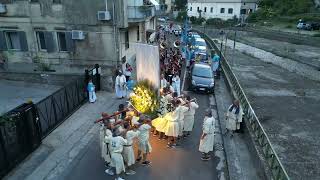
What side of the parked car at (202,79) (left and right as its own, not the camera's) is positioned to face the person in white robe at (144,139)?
front

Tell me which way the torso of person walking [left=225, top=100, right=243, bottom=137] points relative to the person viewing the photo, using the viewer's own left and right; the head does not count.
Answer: facing the viewer and to the left of the viewer

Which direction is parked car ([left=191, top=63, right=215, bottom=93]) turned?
toward the camera

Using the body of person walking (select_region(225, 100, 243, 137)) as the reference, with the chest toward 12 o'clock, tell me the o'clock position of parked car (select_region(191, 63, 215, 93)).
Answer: The parked car is roughly at 4 o'clock from the person walking.

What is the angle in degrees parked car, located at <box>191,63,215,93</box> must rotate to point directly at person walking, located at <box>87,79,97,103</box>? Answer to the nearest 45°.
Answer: approximately 45° to its right

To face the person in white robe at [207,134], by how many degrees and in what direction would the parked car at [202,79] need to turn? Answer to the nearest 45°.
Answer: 0° — it already faces them

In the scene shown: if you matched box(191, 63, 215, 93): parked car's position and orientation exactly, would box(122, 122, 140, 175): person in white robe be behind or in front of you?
in front

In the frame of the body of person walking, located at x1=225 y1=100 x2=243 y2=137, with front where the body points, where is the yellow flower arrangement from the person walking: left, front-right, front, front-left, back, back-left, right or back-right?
front-right

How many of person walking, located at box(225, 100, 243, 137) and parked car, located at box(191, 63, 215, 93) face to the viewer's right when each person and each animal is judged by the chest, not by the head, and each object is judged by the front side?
0

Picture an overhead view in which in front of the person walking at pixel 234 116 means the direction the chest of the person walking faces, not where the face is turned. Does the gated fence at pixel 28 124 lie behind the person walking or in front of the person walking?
in front

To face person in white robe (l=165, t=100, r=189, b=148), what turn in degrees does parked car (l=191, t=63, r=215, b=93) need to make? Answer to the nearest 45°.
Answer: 0° — it already faces them

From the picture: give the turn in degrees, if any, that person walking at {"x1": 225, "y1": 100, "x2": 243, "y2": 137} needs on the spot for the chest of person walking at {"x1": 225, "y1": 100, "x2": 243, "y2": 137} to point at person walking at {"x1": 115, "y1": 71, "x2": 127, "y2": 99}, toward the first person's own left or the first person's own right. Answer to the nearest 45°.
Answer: approximately 90° to the first person's own right
